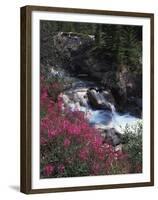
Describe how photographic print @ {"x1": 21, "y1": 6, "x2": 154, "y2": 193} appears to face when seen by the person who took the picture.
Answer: facing the viewer and to the right of the viewer
